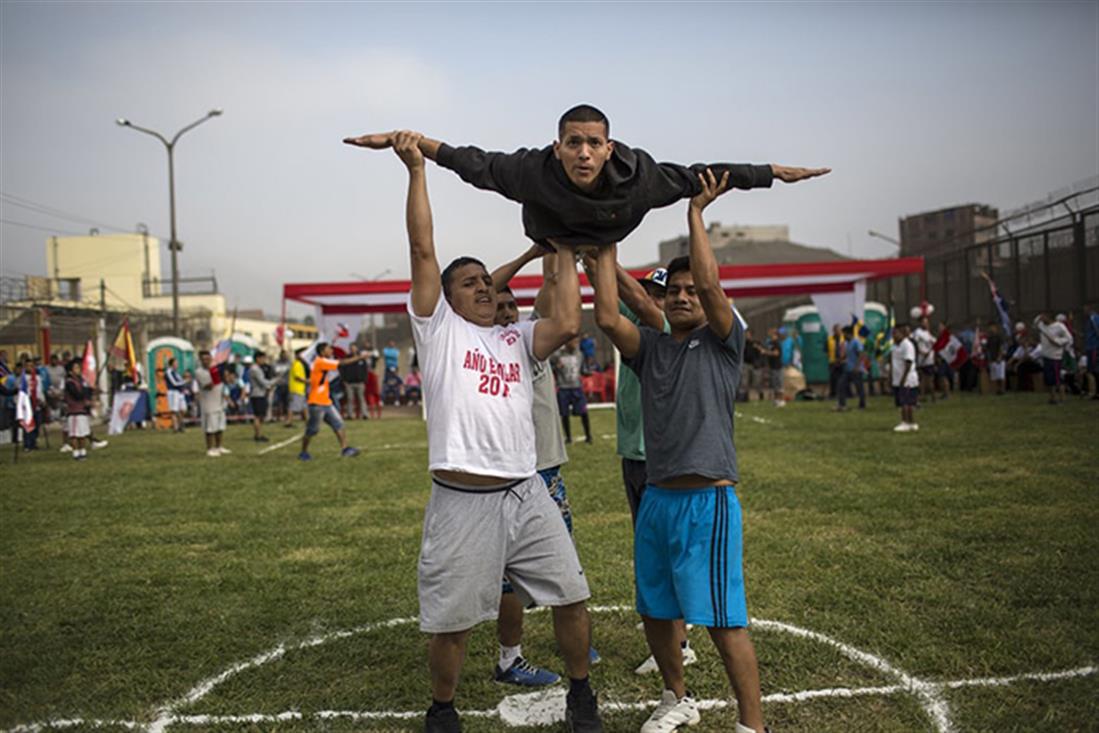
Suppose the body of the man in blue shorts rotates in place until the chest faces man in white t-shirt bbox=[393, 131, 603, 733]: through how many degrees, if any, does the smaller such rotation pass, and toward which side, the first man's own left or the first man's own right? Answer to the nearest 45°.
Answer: approximately 45° to the first man's own right

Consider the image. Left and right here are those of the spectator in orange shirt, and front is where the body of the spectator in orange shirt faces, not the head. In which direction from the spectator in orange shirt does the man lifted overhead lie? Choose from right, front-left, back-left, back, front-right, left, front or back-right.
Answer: right

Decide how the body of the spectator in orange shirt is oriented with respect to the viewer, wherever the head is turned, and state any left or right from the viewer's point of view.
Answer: facing to the right of the viewer

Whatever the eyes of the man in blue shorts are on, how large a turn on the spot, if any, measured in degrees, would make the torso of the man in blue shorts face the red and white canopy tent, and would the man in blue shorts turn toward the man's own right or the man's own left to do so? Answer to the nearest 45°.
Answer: approximately 135° to the man's own right

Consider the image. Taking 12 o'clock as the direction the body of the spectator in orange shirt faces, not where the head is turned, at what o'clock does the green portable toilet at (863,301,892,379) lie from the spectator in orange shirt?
The green portable toilet is roughly at 11 o'clock from the spectator in orange shirt.

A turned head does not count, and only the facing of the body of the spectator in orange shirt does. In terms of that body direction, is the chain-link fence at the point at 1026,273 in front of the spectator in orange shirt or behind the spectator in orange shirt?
in front

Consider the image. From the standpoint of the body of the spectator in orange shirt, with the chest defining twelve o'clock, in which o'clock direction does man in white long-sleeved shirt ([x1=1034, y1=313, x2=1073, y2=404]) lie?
The man in white long-sleeved shirt is roughly at 12 o'clock from the spectator in orange shirt.

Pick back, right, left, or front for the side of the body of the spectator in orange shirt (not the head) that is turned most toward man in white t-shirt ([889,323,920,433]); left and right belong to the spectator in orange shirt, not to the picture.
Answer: front

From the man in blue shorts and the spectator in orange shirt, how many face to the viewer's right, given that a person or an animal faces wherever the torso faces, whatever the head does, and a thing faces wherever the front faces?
1

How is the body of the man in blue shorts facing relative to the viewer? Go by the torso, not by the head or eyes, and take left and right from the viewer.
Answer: facing the viewer and to the left of the viewer

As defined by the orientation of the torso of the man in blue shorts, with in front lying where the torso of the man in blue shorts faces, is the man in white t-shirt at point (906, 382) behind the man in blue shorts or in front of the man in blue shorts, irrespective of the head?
behind
